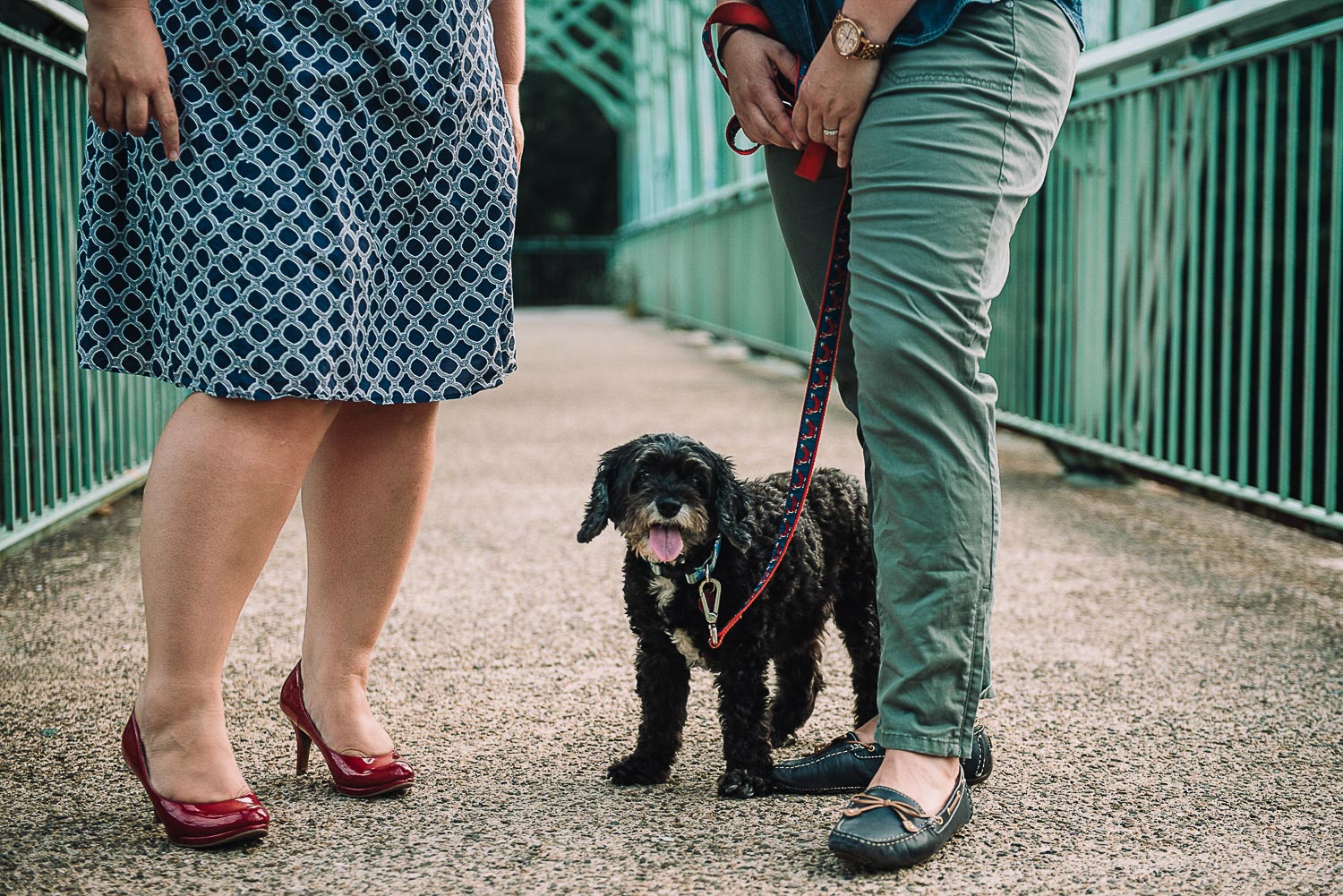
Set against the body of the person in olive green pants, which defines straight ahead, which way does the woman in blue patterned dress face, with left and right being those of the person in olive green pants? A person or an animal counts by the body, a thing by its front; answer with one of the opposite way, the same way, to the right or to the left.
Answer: to the left

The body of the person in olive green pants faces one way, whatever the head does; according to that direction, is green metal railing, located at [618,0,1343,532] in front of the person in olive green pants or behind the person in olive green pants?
behind

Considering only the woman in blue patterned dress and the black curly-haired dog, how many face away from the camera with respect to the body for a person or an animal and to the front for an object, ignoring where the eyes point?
0

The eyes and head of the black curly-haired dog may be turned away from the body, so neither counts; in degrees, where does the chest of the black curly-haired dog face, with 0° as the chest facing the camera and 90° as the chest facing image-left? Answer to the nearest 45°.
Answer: approximately 45°

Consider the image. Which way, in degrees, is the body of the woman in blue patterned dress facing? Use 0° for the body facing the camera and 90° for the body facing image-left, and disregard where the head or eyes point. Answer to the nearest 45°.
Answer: approximately 315°

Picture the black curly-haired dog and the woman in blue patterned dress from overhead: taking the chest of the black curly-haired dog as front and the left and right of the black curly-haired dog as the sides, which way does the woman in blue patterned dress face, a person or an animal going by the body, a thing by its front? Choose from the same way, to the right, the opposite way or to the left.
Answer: to the left

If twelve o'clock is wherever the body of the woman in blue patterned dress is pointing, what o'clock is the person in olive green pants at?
The person in olive green pants is roughly at 11 o'clock from the woman in blue patterned dress.

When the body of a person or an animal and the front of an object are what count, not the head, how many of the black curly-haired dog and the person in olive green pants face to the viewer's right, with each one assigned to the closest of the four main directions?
0

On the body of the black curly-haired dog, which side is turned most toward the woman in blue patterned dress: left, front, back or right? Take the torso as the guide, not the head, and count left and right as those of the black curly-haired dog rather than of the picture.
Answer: front

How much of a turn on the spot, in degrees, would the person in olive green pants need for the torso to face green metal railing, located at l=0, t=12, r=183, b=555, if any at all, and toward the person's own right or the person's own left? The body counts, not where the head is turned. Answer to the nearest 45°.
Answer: approximately 90° to the person's own right

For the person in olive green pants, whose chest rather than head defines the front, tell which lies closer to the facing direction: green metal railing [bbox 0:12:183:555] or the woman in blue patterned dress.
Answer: the woman in blue patterned dress
